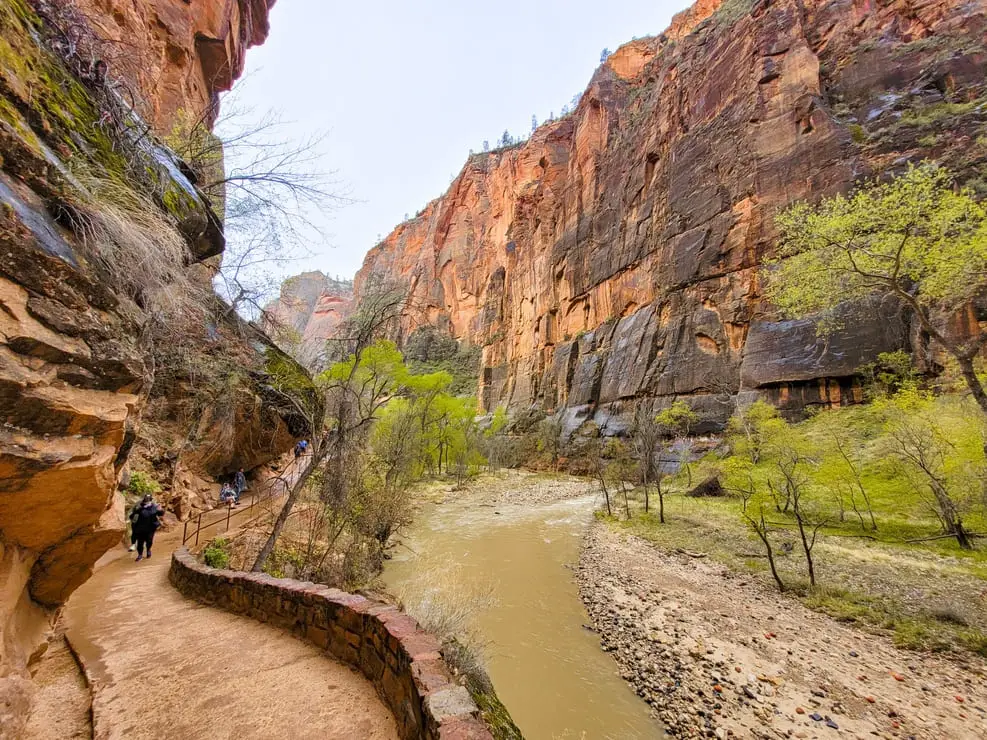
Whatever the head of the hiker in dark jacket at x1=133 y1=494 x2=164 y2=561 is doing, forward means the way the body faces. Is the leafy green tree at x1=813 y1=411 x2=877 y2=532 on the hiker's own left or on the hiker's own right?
on the hiker's own left

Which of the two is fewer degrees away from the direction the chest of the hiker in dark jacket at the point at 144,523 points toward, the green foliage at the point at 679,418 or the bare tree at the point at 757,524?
the bare tree

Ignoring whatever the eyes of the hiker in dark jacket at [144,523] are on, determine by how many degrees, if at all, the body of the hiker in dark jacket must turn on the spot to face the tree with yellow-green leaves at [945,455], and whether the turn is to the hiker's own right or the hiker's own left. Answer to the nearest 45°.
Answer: approximately 45° to the hiker's own left

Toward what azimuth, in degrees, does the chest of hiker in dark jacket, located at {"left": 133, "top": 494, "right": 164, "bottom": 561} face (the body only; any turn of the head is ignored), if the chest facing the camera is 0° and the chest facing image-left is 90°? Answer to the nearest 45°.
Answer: approximately 0°

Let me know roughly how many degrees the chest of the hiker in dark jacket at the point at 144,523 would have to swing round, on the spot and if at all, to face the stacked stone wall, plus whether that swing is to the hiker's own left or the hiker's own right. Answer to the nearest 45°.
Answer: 0° — they already face it

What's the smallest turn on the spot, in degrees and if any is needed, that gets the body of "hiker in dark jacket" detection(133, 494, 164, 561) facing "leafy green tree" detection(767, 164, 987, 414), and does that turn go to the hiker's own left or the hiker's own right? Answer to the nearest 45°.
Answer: approximately 45° to the hiker's own left

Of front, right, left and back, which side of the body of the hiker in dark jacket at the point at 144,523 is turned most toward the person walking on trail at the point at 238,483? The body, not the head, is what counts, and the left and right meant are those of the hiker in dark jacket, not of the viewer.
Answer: back

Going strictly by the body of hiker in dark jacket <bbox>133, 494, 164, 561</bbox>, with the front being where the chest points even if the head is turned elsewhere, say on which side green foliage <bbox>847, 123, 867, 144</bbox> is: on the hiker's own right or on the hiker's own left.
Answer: on the hiker's own left

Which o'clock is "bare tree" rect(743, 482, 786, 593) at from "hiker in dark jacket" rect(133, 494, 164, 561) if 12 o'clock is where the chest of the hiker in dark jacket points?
The bare tree is roughly at 10 o'clock from the hiker in dark jacket.
